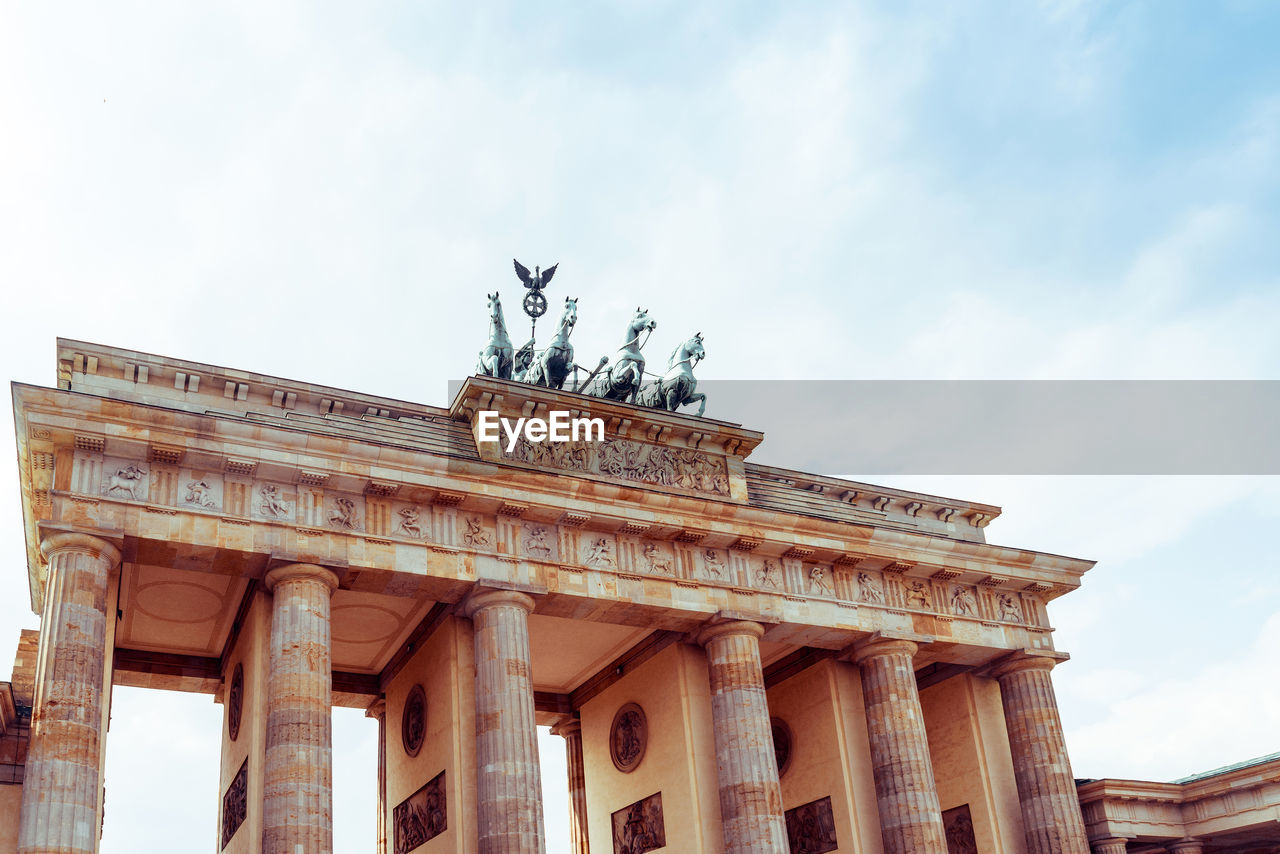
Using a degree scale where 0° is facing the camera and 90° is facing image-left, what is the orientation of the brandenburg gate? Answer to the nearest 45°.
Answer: approximately 315°
